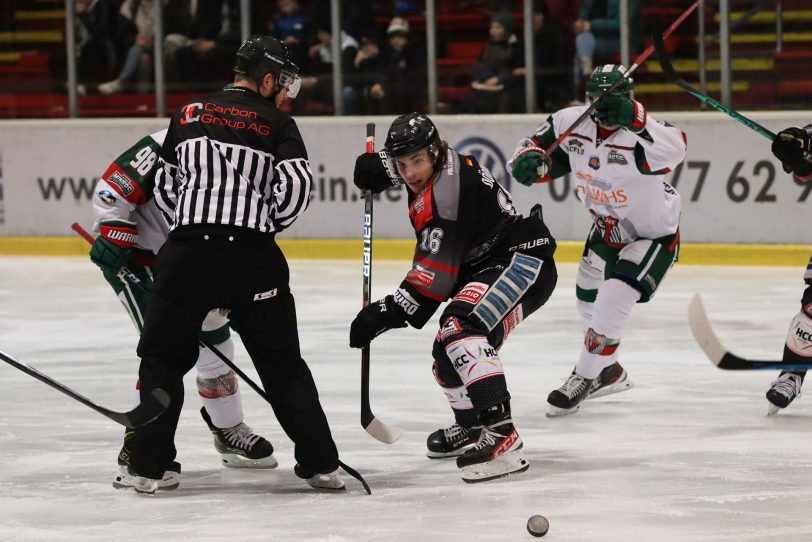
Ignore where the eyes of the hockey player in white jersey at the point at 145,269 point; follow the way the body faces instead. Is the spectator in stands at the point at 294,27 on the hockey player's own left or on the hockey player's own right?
on the hockey player's own left

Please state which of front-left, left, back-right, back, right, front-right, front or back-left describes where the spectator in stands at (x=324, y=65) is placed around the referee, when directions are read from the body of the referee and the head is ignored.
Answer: front

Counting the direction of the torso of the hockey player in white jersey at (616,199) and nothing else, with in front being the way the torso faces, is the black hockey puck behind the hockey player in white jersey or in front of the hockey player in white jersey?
in front

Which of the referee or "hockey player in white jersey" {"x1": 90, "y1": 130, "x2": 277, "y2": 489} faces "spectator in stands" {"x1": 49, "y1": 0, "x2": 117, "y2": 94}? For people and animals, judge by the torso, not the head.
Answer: the referee

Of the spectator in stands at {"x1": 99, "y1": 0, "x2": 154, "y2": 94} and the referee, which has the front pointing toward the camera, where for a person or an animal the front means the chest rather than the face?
the spectator in stands

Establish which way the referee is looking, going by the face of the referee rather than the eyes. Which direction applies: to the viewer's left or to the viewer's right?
to the viewer's right

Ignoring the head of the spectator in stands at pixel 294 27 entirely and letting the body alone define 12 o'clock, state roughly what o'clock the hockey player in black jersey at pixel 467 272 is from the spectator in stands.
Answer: The hockey player in black jersey is roughly at 12 o'clock from the spectator in stands.

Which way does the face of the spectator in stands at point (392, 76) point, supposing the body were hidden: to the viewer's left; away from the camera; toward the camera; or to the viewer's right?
toward the camera

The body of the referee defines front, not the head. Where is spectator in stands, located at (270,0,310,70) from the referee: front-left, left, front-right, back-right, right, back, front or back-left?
front

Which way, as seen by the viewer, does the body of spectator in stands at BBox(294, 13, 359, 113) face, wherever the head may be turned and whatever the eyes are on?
toward the camera

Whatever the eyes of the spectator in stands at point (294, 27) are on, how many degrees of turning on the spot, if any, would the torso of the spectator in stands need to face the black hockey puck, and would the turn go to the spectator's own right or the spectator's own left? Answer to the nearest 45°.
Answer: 0° — they already face it

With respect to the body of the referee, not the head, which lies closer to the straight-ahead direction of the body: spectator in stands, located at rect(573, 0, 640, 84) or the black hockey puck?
the spectator in stands

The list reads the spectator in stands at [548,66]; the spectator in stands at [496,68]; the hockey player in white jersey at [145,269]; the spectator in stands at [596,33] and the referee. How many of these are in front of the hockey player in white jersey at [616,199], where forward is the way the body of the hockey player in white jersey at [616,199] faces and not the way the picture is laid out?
2

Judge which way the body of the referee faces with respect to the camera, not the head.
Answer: away from the camera

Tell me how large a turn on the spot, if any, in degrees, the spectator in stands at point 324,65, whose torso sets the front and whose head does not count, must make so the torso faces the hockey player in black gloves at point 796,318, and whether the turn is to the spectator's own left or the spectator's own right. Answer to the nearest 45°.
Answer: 0° — they already face them

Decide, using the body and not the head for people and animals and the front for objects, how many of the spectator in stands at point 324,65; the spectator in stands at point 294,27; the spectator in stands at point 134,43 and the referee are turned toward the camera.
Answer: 3

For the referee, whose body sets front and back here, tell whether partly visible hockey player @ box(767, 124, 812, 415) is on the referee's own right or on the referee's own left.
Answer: on the referee's own right

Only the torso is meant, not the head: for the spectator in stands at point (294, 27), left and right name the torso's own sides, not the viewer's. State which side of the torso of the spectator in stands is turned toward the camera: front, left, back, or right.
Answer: front

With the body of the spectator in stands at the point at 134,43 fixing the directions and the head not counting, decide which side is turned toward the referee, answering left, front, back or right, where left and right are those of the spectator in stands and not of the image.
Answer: front
